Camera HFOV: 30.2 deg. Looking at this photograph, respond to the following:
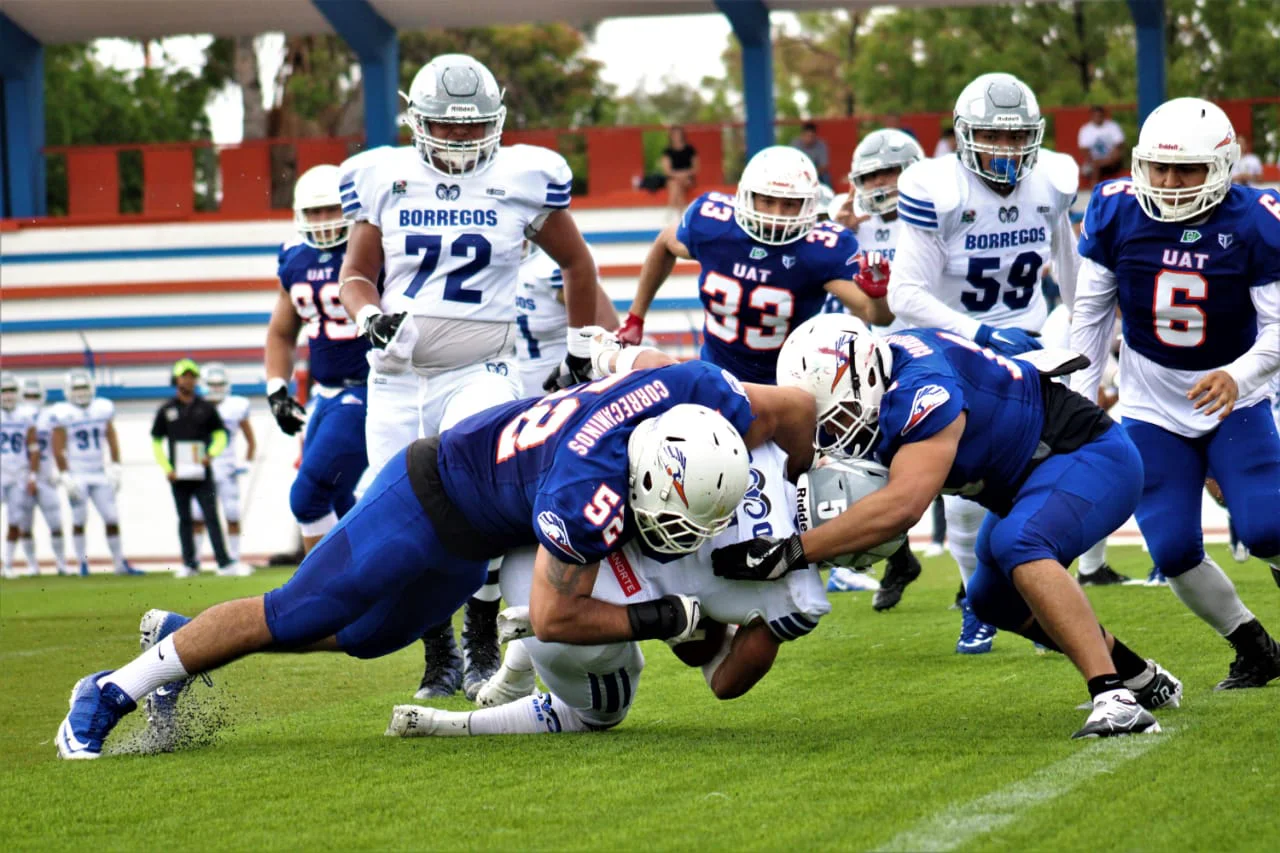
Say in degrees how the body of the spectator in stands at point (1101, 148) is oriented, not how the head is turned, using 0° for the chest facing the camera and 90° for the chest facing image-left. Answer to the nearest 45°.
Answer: approximately 0°

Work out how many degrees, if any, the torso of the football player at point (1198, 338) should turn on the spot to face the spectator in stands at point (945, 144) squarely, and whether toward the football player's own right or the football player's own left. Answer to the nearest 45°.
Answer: approximately 180°

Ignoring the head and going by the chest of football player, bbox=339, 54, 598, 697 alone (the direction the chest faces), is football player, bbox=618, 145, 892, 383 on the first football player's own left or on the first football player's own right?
on the first football player's own left

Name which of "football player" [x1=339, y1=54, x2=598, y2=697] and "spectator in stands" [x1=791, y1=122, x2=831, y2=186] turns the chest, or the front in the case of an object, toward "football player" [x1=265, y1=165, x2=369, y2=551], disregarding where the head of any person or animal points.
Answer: the spectator in stands

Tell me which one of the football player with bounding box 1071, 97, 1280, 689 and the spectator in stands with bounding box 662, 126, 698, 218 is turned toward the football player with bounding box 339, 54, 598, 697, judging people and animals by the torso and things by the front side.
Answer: the spectator in stands

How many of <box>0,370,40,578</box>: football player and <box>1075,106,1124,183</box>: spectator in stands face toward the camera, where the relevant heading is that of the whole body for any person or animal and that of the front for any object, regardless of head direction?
2

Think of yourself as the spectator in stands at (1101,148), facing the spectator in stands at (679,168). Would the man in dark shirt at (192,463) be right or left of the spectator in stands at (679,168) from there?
left

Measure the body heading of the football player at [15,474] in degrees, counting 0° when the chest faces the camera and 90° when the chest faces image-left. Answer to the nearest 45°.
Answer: approximately 0°

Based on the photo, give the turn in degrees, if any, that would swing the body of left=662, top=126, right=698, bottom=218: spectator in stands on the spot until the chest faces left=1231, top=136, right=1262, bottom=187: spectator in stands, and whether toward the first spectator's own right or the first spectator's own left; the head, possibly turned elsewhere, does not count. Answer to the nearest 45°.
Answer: approximately 90° to the first spectator's own left

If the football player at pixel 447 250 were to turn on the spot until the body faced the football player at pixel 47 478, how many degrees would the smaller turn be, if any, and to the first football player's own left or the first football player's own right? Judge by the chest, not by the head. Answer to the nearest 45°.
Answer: approximately 180°
